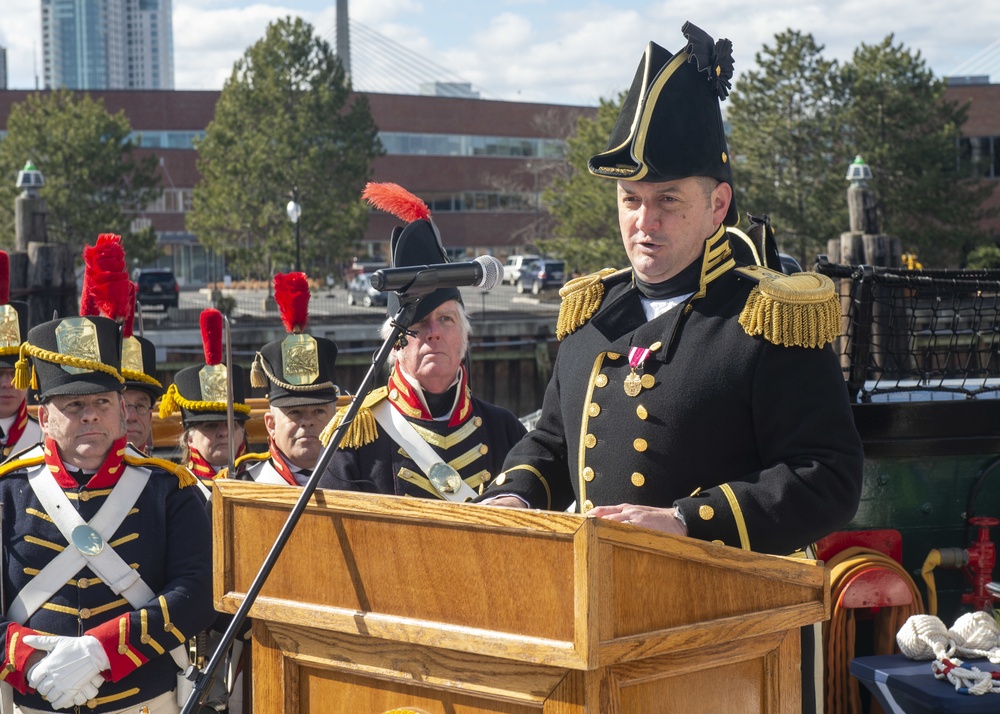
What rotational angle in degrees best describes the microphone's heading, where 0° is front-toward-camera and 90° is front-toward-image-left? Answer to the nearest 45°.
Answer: approximately 270°

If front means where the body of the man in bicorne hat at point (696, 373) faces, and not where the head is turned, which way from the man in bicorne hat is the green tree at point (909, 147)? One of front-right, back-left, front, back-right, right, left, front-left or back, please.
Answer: back-right

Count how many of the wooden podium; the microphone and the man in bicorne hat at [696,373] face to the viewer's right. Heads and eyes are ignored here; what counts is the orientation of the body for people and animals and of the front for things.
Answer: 1

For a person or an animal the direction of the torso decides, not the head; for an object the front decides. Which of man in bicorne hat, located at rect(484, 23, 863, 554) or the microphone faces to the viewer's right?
the microphone

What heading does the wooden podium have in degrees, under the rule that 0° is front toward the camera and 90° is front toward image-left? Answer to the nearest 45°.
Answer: approximately 45°

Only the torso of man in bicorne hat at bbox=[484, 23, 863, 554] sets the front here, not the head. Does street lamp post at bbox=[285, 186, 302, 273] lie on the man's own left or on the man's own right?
on the man's own right

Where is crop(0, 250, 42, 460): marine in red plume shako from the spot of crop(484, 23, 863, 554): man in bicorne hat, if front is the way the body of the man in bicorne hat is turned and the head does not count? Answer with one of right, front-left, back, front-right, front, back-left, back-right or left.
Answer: right

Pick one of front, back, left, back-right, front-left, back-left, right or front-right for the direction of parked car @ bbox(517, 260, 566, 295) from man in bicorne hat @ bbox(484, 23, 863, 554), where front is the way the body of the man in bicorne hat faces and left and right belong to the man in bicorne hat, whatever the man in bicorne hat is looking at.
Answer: back-right

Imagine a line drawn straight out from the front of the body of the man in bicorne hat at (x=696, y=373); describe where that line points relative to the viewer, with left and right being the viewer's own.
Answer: facing the viewer and to the left of the viewer
